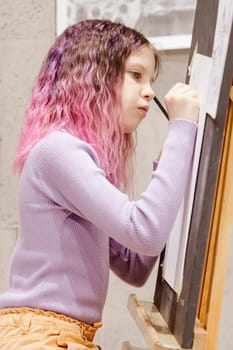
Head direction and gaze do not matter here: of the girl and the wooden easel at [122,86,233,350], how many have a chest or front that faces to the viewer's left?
1

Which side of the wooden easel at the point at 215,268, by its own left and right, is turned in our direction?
left

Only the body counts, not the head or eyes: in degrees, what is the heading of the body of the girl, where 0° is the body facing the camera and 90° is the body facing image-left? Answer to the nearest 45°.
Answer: approximately 270°

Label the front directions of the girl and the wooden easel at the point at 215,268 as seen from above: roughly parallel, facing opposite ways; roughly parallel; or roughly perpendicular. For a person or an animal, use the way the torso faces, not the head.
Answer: roughly parallel, facing opposite ways

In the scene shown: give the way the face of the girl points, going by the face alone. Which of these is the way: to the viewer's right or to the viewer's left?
to the viewer's right
